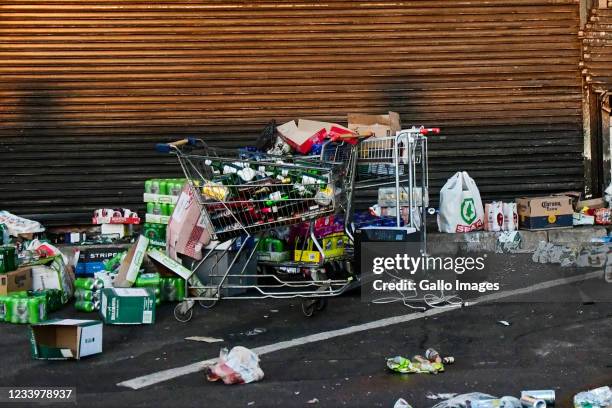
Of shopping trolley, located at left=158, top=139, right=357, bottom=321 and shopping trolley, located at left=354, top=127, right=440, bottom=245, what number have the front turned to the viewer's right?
1

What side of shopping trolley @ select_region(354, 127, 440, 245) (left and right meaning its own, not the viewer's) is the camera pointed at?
left

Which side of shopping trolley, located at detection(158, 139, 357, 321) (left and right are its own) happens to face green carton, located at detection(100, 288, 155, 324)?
back

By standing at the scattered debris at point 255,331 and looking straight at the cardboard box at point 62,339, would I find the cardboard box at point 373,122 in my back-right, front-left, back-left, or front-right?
back-right

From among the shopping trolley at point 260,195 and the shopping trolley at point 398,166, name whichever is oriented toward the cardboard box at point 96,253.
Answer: the shopping trolley at point 398,166

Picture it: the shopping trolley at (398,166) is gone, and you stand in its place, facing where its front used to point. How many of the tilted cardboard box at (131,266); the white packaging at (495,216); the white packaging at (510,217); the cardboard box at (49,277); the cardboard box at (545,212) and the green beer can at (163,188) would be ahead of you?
3

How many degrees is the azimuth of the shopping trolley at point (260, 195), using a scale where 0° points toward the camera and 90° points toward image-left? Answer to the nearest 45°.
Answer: approximately 270°

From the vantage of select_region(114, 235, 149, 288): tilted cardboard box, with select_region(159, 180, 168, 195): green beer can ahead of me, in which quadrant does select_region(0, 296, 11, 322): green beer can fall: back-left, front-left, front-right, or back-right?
back-left

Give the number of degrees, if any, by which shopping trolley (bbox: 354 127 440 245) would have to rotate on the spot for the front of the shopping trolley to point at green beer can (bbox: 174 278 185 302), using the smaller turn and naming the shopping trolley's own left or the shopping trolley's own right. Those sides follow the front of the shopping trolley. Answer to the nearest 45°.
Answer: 0° — it already faces it

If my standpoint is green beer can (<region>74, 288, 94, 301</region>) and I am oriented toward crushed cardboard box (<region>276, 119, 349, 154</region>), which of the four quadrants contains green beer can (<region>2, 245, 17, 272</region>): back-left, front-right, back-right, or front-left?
back-left

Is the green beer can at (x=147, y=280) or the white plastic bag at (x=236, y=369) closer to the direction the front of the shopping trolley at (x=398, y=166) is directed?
the green beer can
